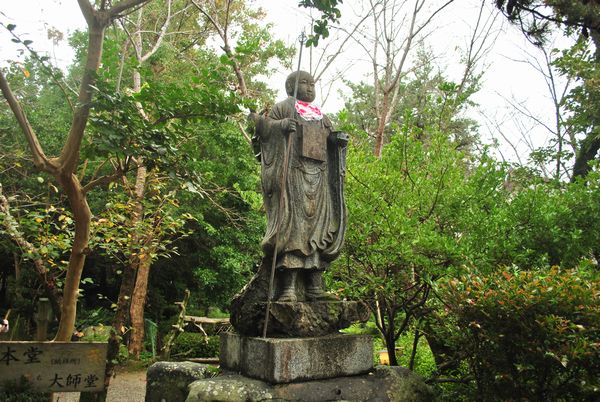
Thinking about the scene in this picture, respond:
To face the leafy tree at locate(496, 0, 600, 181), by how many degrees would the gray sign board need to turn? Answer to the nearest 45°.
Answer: approximately 90° to its left

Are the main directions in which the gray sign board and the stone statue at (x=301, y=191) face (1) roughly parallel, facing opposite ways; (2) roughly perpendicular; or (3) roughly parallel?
roughly parallel

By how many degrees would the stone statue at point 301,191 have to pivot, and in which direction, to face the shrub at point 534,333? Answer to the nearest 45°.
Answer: approximately 45° to its left

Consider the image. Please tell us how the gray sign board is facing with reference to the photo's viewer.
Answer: facing the viewer

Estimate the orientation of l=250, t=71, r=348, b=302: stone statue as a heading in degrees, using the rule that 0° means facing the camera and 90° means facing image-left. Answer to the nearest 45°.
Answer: approximately 315°

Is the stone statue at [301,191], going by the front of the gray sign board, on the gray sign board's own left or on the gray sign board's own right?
on the gray sign board's own left

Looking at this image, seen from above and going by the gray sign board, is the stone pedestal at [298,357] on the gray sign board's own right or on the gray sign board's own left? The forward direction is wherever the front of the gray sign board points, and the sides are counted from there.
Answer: on the gray sign board's own left

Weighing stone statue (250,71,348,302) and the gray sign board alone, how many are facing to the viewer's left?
0

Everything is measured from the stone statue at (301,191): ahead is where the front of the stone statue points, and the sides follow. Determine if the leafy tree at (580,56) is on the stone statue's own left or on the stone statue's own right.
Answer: on the stone statue's own left

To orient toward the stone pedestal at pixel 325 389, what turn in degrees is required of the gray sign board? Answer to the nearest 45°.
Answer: approximately 45° to its left

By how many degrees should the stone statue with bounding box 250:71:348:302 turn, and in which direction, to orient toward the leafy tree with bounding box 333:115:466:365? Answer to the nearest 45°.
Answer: approximately 90° to its left

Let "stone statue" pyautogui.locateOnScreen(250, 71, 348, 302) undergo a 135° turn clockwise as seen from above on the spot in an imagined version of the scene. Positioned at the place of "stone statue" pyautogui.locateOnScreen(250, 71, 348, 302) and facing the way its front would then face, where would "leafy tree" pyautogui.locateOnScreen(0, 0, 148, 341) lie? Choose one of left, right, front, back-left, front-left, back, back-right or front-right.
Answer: front

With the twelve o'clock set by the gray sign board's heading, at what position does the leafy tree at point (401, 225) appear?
The leafy tree is roughly at 9 o'clock from the gray sign board.
